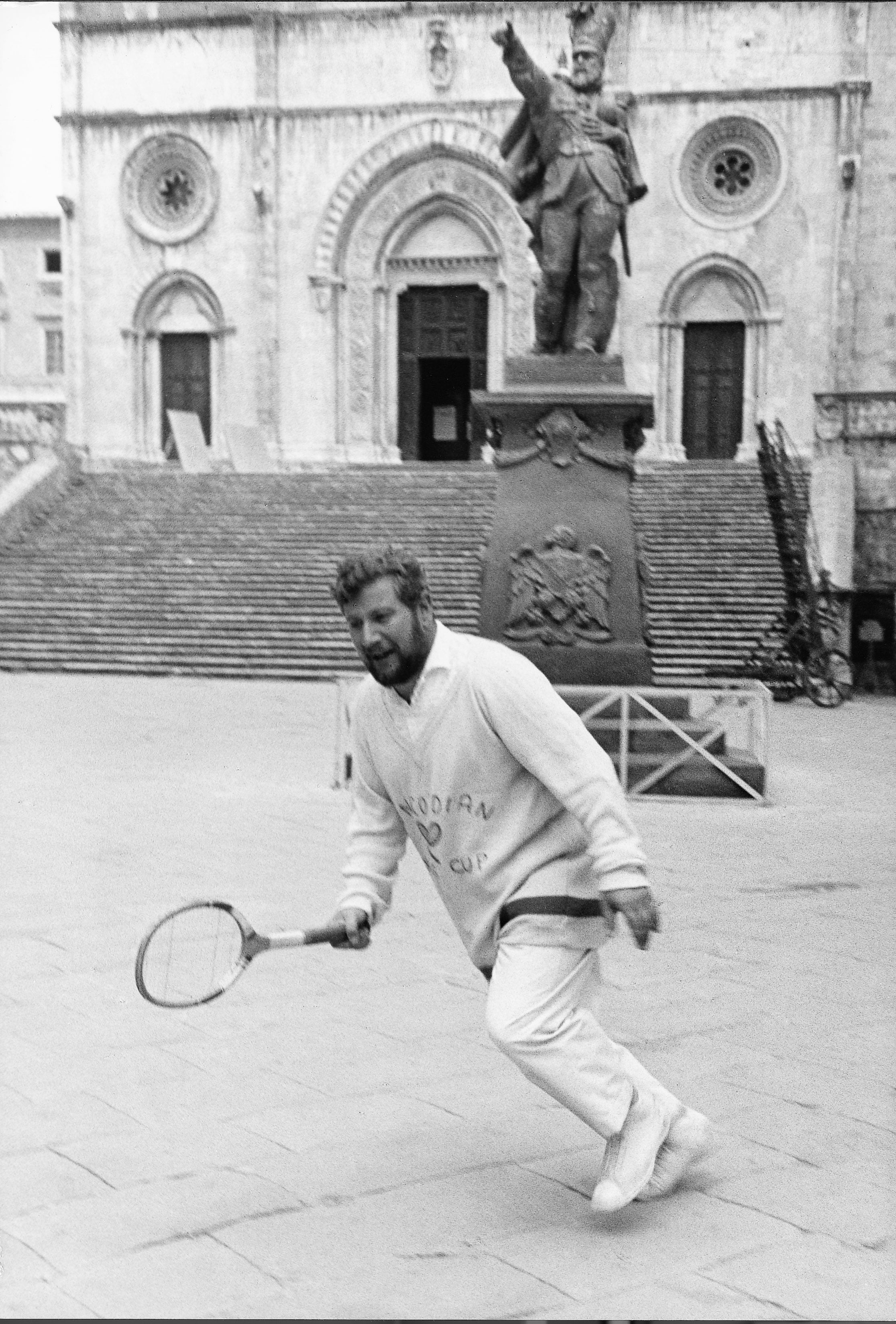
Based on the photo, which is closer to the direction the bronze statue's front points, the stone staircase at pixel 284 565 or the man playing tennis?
the man playing tennis

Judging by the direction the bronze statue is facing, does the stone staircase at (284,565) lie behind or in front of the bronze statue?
behind

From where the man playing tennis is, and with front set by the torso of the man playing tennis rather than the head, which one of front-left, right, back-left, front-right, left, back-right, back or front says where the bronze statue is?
back-right

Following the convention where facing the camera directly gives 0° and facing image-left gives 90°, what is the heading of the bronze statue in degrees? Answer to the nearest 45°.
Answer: approximately 0°

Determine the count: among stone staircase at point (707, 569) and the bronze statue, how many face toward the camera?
2

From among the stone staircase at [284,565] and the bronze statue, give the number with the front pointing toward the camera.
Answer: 2

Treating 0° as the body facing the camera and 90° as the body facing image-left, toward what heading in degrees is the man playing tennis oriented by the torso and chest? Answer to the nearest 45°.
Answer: approximately 45°
